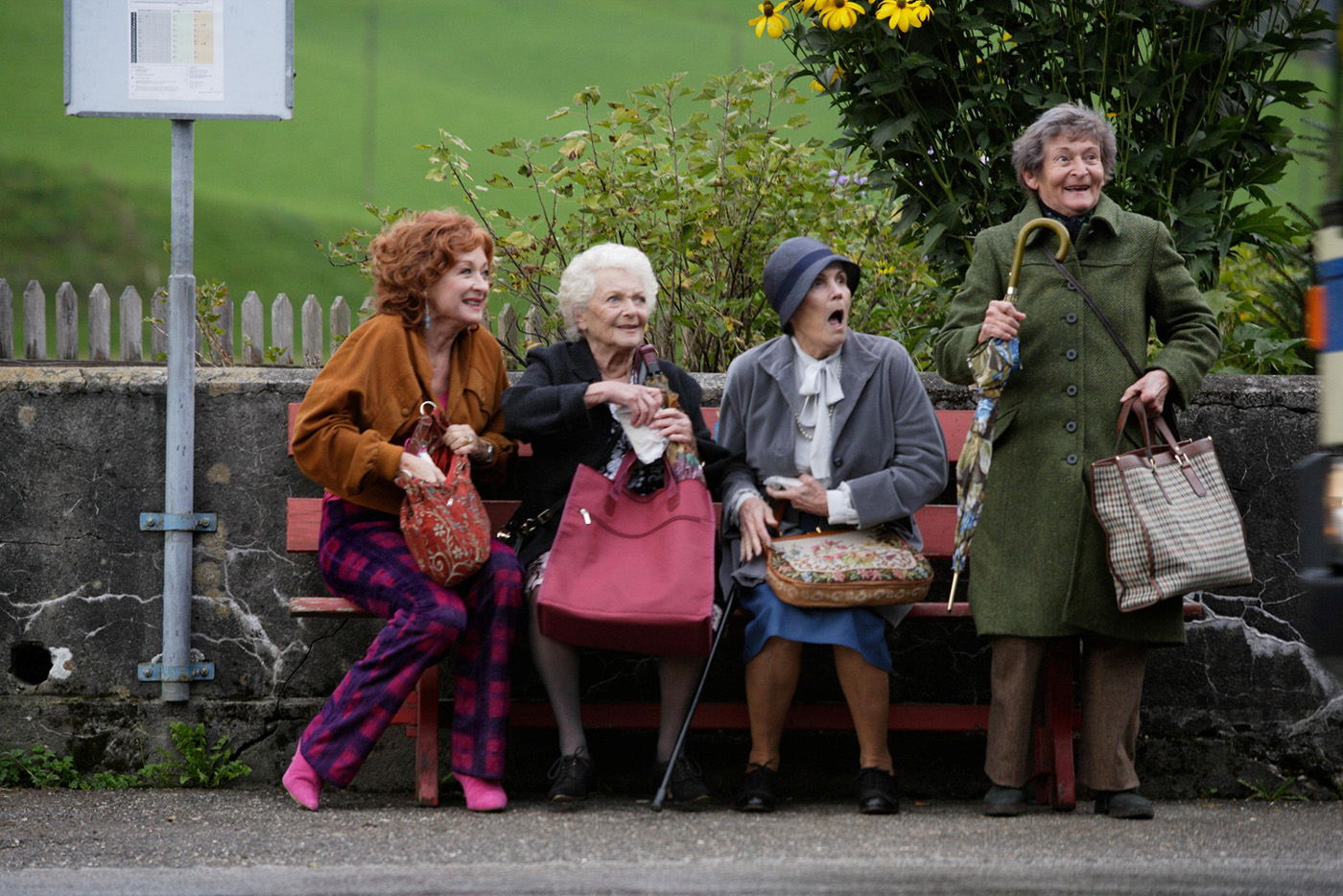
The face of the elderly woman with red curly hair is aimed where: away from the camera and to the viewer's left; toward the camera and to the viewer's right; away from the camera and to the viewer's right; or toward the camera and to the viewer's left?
toward the camera and to the viewer's right

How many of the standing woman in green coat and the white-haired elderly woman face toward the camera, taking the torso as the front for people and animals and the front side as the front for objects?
2

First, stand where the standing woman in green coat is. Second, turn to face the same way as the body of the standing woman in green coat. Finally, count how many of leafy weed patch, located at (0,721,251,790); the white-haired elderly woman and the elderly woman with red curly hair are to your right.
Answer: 3

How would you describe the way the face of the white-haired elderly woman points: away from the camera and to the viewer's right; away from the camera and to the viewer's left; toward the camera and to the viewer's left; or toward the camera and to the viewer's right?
toward the camera and to the viewer's right

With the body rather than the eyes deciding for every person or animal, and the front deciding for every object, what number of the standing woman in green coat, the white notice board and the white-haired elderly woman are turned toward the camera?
3

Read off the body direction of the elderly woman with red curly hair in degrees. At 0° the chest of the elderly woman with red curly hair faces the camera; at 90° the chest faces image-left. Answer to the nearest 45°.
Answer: approximately 315°

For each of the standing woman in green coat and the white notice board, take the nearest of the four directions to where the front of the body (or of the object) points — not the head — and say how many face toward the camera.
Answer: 2

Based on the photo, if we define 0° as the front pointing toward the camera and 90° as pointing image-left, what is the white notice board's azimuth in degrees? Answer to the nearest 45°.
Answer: approximately 0°

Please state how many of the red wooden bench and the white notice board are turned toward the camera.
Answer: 2

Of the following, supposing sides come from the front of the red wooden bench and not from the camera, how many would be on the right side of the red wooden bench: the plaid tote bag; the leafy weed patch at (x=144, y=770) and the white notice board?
2

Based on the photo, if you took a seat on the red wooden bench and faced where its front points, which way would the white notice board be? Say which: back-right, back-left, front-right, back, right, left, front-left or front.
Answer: right
